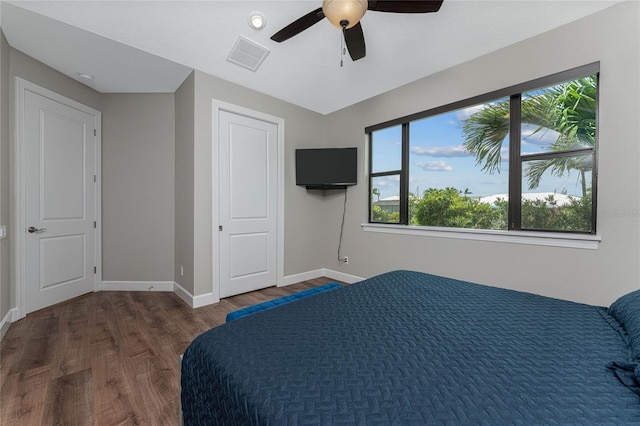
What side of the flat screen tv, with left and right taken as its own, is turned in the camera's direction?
front

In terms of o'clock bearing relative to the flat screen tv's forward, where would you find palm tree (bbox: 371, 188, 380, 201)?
The palm tree is roughly at 6 o'clock from the flat screen tv.

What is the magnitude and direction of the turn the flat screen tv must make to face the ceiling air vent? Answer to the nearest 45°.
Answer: approximately 45° to its right

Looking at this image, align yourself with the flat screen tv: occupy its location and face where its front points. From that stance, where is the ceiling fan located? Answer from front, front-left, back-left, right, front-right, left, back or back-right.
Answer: front

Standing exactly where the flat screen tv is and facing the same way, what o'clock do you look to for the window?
The window is roughly at 10 o'clock from the flat screen tv.

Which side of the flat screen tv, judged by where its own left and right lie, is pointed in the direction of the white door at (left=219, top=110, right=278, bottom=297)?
right

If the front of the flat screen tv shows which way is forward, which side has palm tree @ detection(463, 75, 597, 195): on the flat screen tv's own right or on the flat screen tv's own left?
on the flat screen tv's own left

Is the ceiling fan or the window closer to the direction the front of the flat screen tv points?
the ceiling fan

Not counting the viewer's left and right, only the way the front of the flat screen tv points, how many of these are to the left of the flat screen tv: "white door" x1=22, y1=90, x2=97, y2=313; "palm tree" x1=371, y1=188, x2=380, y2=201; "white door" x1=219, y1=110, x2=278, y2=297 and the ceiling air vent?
1

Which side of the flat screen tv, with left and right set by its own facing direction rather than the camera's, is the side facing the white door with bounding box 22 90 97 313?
right

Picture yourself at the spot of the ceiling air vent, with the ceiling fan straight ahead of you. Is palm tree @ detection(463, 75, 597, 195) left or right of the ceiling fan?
left

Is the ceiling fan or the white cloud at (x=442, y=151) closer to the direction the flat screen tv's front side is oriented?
the ceiling fan
